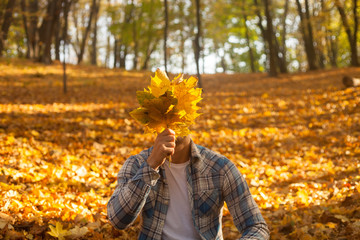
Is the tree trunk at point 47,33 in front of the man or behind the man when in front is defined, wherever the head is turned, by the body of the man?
behind

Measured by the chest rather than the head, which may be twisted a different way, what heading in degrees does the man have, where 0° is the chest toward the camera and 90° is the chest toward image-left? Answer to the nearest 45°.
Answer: approximately 0°

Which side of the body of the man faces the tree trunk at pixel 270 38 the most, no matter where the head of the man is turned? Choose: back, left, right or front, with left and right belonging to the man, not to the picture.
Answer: back
